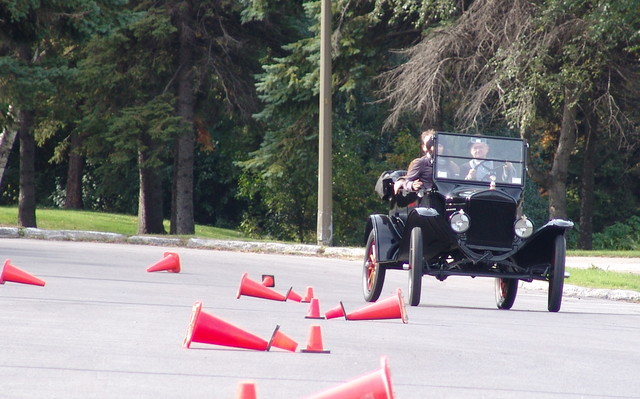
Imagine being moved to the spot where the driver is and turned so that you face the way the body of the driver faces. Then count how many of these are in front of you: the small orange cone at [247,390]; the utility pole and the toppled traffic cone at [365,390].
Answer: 2

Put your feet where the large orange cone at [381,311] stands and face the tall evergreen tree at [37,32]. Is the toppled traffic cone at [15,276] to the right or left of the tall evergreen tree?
left

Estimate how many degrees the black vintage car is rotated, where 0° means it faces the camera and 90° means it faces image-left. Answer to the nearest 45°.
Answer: approximately 0°

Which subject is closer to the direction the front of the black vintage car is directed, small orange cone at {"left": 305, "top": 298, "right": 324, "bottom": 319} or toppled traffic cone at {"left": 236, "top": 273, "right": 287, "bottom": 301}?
the small orange cone

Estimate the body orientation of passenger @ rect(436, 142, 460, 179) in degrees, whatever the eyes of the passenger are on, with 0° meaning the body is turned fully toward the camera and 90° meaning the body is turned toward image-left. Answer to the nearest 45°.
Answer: approximately 45°

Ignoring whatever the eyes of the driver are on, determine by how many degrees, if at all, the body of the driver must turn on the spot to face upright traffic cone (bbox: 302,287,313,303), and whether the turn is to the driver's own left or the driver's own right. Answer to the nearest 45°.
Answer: approximately 45° to the driver's own right

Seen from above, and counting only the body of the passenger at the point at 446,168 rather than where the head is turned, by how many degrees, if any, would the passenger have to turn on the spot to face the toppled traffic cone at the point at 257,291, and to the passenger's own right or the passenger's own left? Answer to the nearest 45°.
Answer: approximately 45° to the passenger's own right
